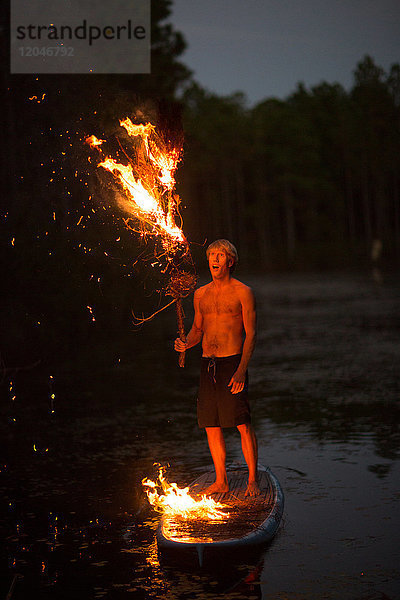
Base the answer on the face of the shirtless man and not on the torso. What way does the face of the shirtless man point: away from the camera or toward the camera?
toward the camera

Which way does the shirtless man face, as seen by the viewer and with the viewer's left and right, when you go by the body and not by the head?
facing the viewer and to the left of the viewer
